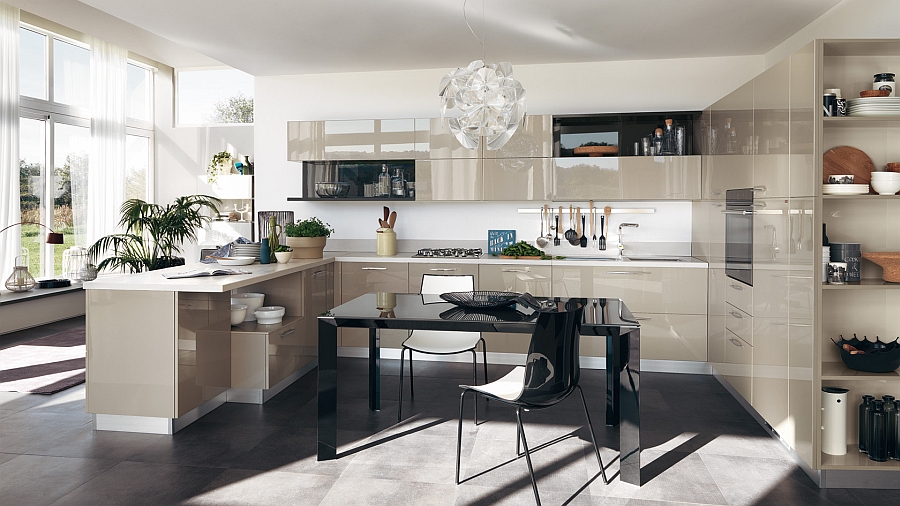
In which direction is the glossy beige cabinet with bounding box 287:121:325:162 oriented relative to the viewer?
toward the camera

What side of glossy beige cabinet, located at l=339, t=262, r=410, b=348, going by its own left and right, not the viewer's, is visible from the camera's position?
front

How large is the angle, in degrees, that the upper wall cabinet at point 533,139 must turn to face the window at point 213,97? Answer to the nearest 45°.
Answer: approximately 135° to its right

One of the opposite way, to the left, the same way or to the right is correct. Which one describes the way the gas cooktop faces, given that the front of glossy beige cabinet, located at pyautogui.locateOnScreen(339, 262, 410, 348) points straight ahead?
the same way

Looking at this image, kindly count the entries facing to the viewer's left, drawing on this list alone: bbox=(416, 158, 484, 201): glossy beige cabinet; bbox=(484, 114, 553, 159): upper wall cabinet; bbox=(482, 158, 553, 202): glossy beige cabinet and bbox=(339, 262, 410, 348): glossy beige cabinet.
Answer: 0

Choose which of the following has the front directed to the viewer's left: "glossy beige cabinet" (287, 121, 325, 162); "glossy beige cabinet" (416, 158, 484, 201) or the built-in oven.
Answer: the built-in oven

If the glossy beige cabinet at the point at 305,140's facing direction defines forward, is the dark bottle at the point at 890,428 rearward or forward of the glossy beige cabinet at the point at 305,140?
forward

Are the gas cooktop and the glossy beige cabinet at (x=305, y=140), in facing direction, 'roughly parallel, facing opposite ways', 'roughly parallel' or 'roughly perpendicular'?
roughly parallel

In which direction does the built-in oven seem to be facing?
to the viewer's left

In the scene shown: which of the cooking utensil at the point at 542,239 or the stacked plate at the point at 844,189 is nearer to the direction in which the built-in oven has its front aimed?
the cooking utensil

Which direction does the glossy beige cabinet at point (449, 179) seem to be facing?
toward the camera

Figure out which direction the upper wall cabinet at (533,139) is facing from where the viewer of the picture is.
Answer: facing the viewer
